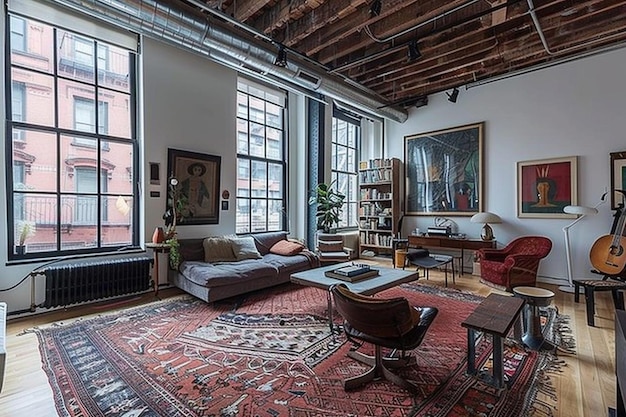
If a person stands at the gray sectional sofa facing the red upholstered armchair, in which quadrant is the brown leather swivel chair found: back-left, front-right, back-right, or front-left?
front-right

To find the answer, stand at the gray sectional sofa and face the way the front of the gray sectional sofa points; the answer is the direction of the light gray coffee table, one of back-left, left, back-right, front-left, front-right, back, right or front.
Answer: front

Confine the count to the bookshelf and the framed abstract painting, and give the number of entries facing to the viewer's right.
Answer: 0

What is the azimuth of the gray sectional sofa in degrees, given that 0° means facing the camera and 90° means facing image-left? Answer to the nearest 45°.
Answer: approximately 315°

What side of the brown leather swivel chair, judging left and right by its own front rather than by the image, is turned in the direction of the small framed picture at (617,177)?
front

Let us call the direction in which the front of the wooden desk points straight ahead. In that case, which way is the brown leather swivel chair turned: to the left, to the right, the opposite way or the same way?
the opposite way

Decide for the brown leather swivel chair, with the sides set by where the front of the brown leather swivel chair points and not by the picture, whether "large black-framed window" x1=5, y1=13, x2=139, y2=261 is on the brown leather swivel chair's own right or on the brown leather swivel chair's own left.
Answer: on the brown leather swivel chair's own left

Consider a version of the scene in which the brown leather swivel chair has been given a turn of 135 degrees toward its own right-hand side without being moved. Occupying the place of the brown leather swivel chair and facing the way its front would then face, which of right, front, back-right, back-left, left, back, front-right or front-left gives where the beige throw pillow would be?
back-right

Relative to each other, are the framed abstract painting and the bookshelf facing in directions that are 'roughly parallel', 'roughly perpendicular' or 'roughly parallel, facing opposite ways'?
roughly parallel

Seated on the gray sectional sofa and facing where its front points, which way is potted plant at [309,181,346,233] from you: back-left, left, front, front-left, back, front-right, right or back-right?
left

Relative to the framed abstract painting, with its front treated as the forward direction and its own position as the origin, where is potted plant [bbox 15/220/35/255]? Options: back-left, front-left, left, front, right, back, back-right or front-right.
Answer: front

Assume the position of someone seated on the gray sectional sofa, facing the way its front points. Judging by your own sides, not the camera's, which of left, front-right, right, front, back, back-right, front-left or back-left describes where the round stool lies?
front

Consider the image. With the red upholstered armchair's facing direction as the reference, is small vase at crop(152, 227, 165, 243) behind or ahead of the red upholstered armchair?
ahead

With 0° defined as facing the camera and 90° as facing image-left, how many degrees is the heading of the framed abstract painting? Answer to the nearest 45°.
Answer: approximately 45°
